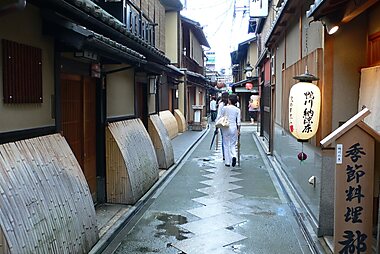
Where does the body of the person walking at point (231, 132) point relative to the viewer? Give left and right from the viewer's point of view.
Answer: facing away from the viewer

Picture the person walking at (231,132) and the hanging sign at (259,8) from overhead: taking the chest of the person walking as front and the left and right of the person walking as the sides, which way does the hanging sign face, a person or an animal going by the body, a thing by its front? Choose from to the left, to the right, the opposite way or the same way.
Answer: the opposite way

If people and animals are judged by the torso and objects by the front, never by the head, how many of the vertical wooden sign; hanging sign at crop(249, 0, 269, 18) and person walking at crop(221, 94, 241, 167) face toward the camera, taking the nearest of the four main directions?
2

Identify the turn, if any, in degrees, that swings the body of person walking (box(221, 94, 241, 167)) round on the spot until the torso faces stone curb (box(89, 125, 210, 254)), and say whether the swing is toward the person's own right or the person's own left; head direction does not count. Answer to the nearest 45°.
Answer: approximately 180°

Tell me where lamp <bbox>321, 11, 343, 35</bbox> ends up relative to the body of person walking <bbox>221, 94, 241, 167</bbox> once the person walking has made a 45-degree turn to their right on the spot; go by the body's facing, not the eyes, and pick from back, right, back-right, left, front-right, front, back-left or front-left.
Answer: back-right

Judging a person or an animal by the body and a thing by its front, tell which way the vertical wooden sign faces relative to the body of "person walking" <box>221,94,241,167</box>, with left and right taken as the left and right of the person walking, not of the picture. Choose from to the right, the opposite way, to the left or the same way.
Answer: the opposite way

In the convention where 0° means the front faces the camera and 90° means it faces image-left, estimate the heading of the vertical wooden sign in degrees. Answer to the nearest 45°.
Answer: approximately 0°

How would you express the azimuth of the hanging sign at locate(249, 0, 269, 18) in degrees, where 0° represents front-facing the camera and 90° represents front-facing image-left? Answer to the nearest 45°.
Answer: approximately 0°

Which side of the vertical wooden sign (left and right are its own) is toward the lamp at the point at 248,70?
back
